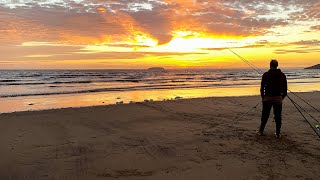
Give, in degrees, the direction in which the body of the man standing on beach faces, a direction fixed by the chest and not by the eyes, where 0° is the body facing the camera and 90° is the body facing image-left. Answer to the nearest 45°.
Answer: approximately 180°
